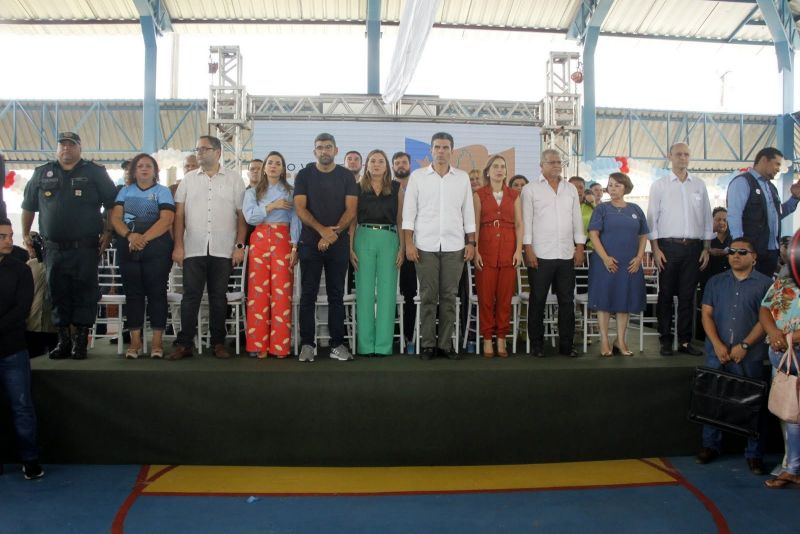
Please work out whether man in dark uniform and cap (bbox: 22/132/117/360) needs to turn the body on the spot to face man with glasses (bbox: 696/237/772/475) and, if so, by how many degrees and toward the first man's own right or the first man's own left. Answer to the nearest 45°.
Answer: approximately 45° to the first man's own left

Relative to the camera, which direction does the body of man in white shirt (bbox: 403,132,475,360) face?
toward the camera

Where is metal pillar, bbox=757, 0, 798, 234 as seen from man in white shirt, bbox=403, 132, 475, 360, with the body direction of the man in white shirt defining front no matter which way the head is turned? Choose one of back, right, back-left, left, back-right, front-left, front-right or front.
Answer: back-left

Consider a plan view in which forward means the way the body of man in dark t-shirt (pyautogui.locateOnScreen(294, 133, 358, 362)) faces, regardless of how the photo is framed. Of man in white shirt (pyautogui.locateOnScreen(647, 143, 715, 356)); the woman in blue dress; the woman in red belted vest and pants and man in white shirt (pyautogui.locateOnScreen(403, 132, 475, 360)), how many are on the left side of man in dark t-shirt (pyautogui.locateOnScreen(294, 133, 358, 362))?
4

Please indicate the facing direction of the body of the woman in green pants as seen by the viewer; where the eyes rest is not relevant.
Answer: toward the camera

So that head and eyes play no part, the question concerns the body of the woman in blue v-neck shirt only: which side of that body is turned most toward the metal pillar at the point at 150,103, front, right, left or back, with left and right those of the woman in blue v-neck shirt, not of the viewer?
back

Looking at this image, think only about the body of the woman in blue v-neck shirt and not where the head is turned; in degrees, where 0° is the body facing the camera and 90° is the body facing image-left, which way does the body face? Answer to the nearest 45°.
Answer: approximately 0°

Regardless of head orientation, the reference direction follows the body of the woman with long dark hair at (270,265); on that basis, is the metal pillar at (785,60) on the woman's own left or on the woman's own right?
on the woman's own left

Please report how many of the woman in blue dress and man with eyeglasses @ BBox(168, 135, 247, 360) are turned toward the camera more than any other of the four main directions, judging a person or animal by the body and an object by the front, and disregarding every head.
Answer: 2

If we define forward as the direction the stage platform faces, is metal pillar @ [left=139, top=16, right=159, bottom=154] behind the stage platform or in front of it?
behind
